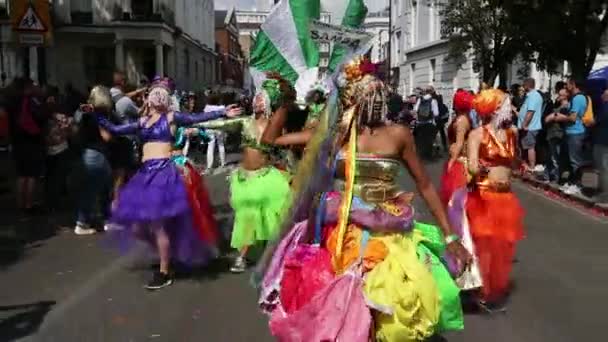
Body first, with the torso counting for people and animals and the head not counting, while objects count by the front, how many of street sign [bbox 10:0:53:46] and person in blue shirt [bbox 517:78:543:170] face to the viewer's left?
1

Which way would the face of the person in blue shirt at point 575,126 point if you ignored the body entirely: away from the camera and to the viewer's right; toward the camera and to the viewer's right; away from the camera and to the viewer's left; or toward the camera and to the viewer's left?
toward the camera and to the viewer's left

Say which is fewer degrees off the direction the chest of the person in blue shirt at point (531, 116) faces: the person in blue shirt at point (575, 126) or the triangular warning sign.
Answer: the triangular warning sign

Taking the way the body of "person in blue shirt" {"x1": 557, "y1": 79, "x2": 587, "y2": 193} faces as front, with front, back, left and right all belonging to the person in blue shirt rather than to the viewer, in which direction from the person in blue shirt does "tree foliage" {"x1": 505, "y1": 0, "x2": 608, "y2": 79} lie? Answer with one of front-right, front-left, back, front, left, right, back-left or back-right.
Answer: right

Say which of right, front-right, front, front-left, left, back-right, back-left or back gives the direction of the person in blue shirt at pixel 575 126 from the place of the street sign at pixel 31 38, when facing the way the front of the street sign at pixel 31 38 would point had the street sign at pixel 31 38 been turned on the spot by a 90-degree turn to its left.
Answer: front

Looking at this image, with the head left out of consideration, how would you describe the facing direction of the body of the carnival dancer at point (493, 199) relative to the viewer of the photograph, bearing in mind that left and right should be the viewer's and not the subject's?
facing the viewer and to the right of the viewer

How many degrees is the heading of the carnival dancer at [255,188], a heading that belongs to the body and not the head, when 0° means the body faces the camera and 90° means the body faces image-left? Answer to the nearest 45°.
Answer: approximately 45°

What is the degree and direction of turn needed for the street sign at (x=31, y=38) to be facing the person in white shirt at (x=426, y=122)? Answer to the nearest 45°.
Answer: approximately 135° to its left

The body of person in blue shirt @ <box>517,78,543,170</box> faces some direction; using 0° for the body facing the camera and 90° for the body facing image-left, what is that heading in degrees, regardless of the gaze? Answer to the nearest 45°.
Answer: approximately 90°

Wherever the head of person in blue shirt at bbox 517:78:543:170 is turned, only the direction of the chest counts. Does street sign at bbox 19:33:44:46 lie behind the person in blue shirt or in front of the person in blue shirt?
in front

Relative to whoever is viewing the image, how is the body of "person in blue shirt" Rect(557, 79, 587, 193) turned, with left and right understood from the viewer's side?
facing to the left of the viewer

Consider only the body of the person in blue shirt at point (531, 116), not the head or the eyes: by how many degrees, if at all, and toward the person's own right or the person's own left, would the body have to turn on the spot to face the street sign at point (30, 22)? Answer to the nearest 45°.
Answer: approximately 45° to the person's own left

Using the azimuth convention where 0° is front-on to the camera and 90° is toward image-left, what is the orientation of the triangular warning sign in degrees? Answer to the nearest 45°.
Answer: approximately 0°
